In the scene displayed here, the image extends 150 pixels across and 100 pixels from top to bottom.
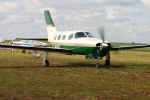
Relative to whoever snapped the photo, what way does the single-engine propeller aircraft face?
facing the viewer and to the right of the viewer
